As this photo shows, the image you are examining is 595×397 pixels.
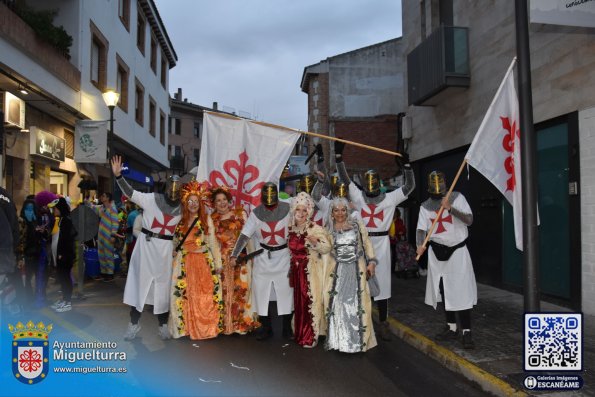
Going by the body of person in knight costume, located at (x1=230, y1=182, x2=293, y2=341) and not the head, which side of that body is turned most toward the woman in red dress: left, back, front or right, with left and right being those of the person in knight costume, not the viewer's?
left

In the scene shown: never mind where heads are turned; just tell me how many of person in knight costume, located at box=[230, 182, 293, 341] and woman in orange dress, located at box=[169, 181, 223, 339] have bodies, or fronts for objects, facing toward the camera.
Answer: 2

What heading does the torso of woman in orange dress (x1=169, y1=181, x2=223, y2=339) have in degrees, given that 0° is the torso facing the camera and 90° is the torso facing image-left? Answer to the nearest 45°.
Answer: approximately 0°

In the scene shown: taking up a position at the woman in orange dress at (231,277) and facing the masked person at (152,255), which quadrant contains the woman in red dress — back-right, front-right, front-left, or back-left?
back-left

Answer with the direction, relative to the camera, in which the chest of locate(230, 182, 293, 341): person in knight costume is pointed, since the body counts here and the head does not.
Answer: toward the camera

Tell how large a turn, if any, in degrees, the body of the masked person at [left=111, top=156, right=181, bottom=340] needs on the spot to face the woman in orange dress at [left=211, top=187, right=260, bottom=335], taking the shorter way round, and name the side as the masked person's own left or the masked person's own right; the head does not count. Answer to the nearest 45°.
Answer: approximately 90° to the masked person's own left

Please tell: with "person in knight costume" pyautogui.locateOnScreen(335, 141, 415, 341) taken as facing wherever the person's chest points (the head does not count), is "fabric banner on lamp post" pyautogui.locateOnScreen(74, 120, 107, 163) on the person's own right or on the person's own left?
on the person's own right

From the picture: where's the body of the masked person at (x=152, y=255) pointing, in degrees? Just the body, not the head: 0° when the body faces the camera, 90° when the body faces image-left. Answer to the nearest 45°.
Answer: approximately 0°

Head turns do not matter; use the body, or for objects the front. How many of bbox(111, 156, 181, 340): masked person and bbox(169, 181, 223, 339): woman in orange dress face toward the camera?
2
